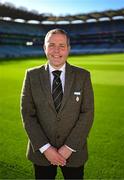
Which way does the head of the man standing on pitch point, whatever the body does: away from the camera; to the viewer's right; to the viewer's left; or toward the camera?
toward the camera

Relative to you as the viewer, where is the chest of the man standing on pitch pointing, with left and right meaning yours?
facing the viewer
